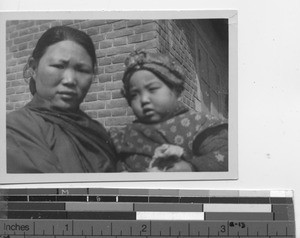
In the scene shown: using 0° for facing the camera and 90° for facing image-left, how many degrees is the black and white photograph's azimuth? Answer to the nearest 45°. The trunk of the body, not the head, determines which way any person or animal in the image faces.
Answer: approximately 0°
